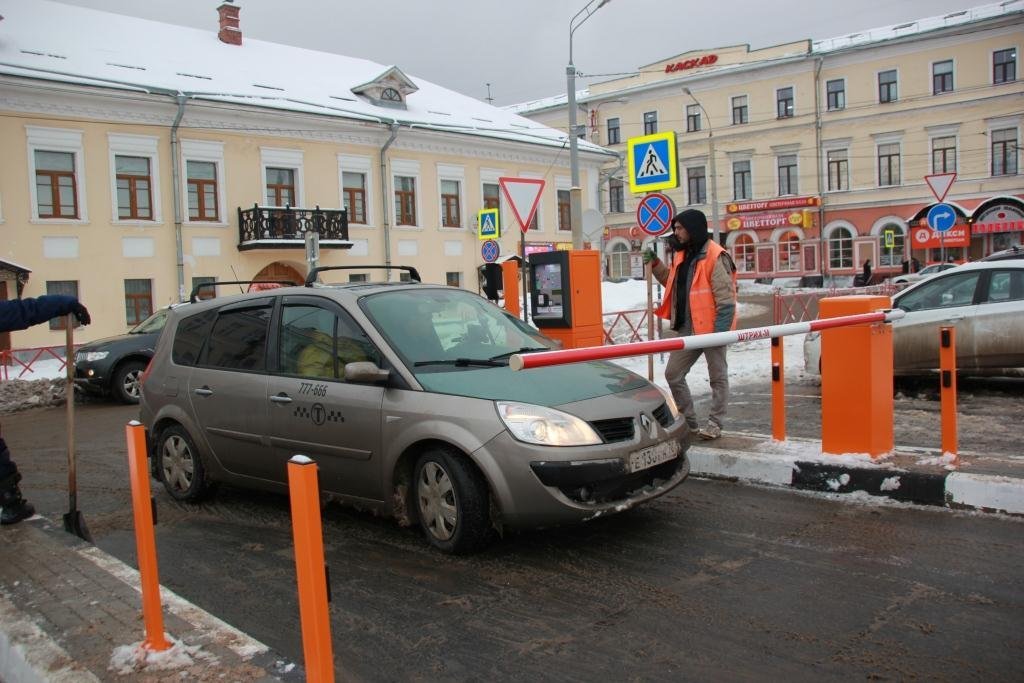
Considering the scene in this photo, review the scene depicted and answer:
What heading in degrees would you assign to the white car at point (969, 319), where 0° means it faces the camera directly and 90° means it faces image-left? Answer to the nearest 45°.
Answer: approximately 90°

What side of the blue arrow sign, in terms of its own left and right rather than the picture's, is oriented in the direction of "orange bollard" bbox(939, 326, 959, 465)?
front

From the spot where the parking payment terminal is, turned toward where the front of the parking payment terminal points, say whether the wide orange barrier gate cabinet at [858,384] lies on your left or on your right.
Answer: on your left

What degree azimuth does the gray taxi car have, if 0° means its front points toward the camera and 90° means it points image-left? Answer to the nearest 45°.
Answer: approximately 315°

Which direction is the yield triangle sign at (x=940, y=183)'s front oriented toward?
toward the camera

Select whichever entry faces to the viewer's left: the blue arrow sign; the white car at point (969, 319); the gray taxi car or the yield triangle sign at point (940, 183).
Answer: the white car

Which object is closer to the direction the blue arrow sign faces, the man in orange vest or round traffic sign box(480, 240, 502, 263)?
the man in orange vest

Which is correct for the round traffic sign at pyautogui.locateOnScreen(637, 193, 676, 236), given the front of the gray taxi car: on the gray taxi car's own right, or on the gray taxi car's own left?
on the gray taxi car's own left

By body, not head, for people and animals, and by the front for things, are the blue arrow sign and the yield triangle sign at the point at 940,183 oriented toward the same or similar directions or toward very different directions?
same or similar directions

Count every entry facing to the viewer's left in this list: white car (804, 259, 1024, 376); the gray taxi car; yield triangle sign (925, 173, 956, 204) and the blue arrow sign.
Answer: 1

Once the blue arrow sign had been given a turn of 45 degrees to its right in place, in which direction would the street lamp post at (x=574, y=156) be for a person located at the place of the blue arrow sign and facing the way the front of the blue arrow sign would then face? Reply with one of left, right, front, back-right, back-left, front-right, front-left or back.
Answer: front-right

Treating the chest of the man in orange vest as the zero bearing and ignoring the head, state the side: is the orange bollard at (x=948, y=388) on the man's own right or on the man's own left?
on the man's own left

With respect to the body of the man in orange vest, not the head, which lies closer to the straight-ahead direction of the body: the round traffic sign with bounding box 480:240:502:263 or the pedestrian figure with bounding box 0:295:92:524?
the pedestrian figure

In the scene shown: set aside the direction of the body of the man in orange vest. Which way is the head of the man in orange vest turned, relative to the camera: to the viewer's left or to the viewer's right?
to the viewer's left

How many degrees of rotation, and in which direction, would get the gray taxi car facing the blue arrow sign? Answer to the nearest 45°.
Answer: approximately 90° to its left
